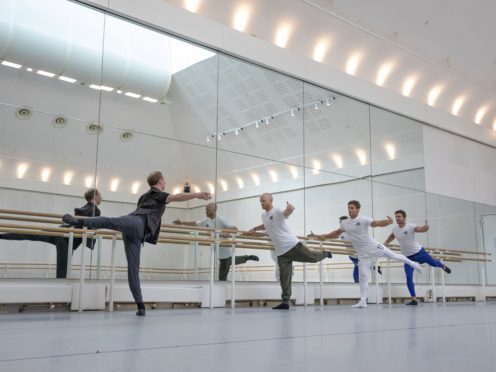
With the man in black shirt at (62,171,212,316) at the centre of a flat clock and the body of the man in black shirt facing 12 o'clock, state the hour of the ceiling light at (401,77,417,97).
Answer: The ceiling light is roughly at 12 o'clock from the man in black shirt.

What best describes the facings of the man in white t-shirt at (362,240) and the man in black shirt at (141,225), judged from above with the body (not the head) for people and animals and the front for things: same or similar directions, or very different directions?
very different directions

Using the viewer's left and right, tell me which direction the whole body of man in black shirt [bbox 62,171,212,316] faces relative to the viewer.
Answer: facing away from the viewer and to the right of the viewer
